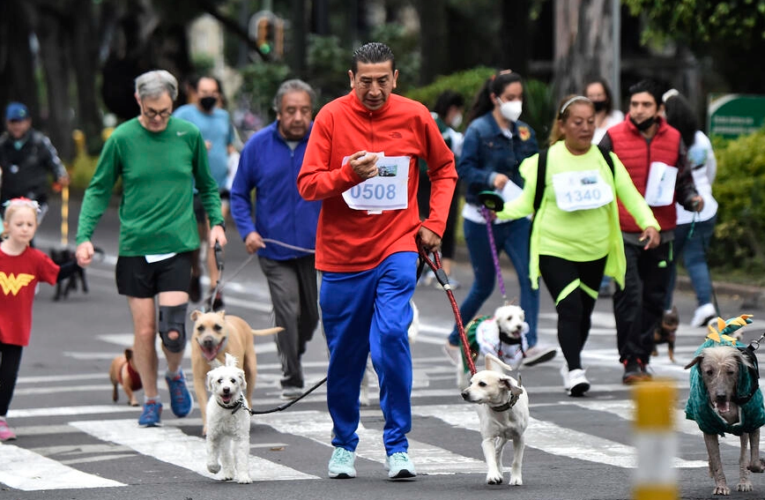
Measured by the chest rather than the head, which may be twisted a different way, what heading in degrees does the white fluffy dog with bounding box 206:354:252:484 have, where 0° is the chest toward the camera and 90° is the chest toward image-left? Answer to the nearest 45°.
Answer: approximately 0°

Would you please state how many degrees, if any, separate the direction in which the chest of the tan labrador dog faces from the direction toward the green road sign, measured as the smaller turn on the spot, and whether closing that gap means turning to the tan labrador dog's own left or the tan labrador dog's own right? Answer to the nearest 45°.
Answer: approximately 180°

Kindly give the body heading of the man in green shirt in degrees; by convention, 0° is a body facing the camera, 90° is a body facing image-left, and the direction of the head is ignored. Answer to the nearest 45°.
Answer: approximately 0°

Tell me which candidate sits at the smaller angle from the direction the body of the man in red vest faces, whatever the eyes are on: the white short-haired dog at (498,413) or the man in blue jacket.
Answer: the white short-haired dog
